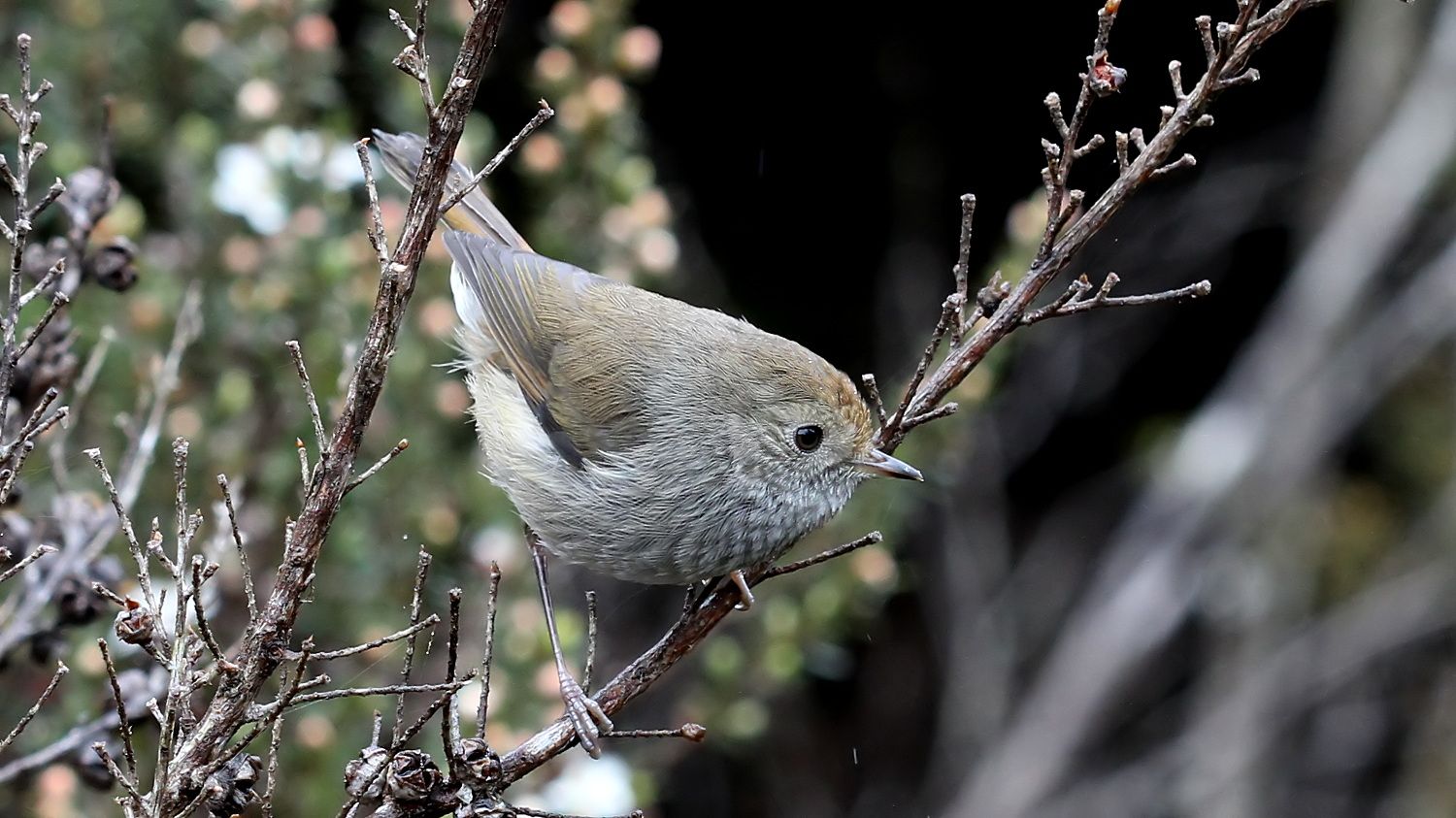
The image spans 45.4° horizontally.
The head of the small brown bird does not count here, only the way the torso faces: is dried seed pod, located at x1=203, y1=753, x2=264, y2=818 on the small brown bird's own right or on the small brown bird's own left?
on the small brown bird's own right

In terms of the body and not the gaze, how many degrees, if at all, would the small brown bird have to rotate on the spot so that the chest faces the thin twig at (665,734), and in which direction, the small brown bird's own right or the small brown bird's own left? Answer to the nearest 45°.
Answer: approximately 90° to the small brown bird's own right

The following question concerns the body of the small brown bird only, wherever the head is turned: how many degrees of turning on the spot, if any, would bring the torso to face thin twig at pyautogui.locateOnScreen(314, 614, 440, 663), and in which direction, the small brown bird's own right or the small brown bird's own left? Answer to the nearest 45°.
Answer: approximately 180°

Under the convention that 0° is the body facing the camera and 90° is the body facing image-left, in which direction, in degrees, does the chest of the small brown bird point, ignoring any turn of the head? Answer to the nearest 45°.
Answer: approximately 270°
